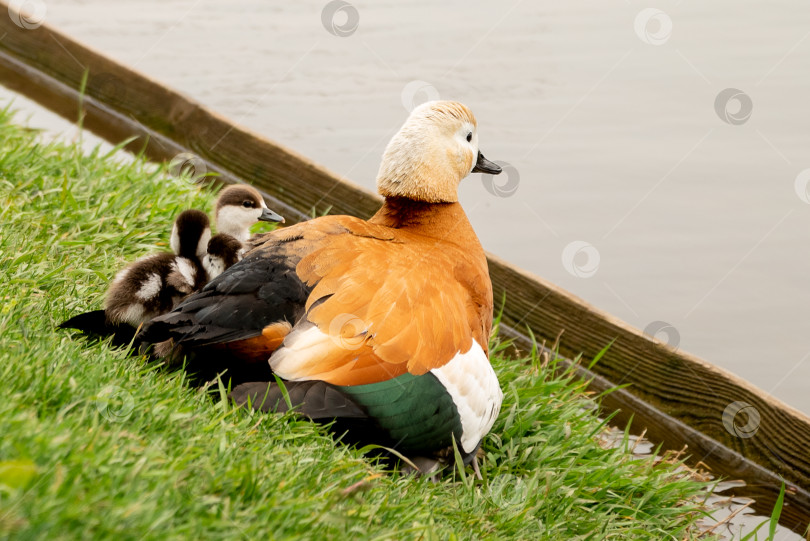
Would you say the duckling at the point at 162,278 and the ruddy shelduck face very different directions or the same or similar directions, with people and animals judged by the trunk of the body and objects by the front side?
same or similar directions

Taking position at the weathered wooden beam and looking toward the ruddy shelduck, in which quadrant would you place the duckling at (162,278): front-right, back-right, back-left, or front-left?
front-right

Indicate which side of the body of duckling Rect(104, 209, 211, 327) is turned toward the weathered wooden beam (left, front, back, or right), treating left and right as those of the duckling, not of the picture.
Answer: front

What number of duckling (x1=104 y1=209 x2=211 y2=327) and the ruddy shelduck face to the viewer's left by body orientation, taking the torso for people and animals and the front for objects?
0

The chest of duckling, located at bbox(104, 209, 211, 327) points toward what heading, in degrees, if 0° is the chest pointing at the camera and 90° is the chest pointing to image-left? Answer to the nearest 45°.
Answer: approximately 225°

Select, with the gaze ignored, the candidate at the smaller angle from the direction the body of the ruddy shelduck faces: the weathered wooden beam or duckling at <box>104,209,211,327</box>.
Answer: the weathered wooden beam

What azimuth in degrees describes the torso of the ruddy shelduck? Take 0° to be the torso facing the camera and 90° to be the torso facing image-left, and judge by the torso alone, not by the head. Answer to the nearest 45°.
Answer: approximately 225°
